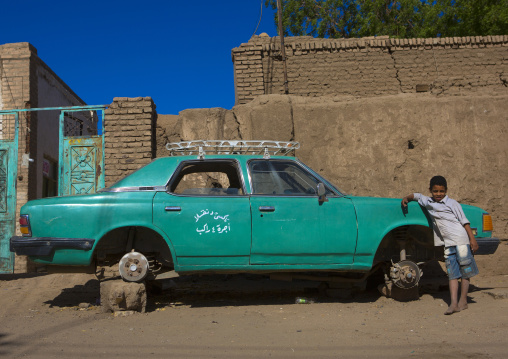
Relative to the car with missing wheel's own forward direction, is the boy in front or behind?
in front

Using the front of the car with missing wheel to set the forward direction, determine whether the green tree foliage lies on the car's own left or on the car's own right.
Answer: on the car's own left

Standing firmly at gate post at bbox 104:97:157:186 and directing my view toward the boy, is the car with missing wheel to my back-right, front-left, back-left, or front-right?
front-right

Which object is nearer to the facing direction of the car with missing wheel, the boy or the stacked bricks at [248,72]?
the boy

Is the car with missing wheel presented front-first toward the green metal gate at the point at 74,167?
no

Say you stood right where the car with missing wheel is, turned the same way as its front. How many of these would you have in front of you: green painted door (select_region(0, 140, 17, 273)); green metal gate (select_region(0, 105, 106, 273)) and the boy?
1

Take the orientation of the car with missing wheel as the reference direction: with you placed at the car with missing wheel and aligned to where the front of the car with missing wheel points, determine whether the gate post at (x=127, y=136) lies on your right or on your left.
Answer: on your left

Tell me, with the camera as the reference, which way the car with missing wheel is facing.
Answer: facing to the right of the viewer

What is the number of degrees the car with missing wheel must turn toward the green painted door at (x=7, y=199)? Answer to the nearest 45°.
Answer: approximately 135° to its left

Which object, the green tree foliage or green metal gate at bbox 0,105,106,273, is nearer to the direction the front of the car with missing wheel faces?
the green tree foliage

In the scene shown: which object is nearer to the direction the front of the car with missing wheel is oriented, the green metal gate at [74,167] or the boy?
the boy

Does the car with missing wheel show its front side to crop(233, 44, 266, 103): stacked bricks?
no

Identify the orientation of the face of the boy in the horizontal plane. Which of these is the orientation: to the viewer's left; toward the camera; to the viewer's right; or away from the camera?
toward the camera
